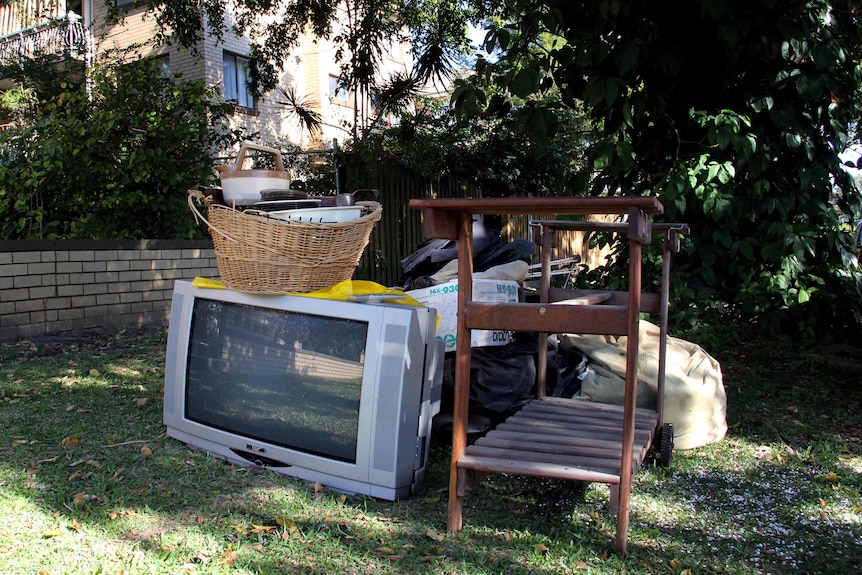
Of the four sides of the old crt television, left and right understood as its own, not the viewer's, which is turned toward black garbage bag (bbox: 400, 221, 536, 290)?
back

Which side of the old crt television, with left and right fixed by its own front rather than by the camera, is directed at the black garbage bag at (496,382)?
back

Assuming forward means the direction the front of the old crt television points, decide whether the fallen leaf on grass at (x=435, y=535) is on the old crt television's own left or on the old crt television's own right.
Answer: on the old crt television's own left

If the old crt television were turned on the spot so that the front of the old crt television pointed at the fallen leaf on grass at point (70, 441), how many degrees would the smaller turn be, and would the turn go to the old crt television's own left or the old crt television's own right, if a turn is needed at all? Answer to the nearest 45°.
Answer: approximately 90° to the old crt television's own right

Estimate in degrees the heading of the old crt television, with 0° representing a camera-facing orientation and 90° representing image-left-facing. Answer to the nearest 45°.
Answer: approximately 45°

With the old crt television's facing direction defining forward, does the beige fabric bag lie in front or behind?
behind

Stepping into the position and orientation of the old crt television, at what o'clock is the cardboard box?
The cardboard box is roughly at 6 o'clock from the old crt television.

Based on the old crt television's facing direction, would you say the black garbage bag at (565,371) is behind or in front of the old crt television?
behind

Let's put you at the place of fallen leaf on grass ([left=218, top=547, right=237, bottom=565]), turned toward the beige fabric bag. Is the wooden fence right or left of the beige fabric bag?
left
